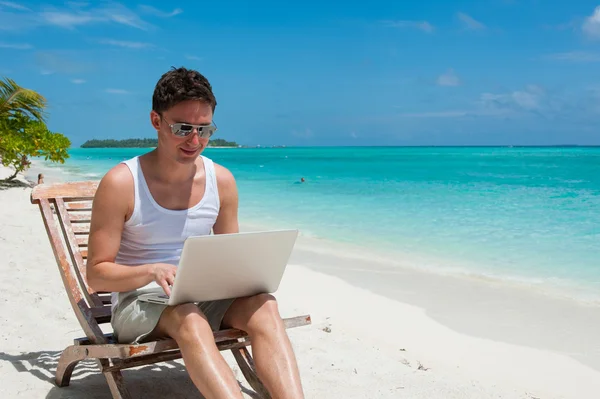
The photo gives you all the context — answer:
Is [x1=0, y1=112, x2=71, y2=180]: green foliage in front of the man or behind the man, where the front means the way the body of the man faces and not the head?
behind
